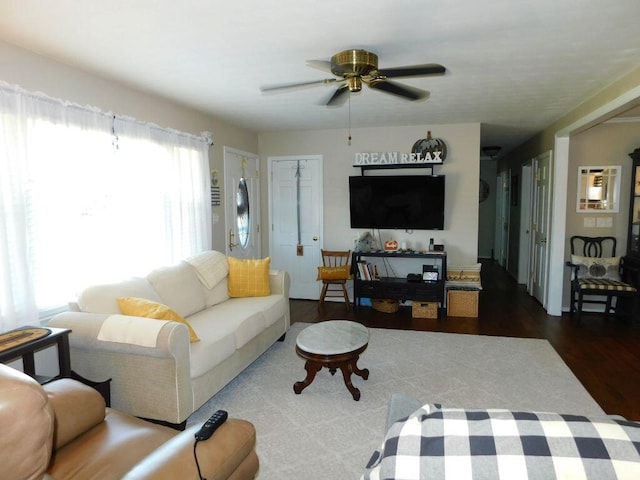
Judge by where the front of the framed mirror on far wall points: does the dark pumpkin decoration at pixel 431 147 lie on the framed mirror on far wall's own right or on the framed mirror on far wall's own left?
on the framed mirror on far wall's own right

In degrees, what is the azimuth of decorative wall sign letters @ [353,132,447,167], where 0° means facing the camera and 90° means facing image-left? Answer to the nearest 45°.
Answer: approximately 0°

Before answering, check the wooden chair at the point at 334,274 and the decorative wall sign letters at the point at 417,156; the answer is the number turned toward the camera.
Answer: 2

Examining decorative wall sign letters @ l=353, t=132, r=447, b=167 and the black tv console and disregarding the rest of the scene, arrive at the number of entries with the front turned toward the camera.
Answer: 2

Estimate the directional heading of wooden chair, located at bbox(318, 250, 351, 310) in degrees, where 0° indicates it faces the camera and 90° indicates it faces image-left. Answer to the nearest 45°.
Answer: approximately 0°

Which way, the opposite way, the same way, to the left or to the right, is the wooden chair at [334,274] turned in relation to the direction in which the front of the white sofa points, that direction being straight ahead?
to the right

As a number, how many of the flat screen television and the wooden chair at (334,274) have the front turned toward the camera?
2

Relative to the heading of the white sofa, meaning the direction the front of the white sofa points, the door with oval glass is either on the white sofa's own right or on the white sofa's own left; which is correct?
on the white sofa's own left

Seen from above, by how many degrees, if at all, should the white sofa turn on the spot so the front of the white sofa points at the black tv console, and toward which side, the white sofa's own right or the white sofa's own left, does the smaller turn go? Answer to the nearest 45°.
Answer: approximately 90° to the white sofa's own left
